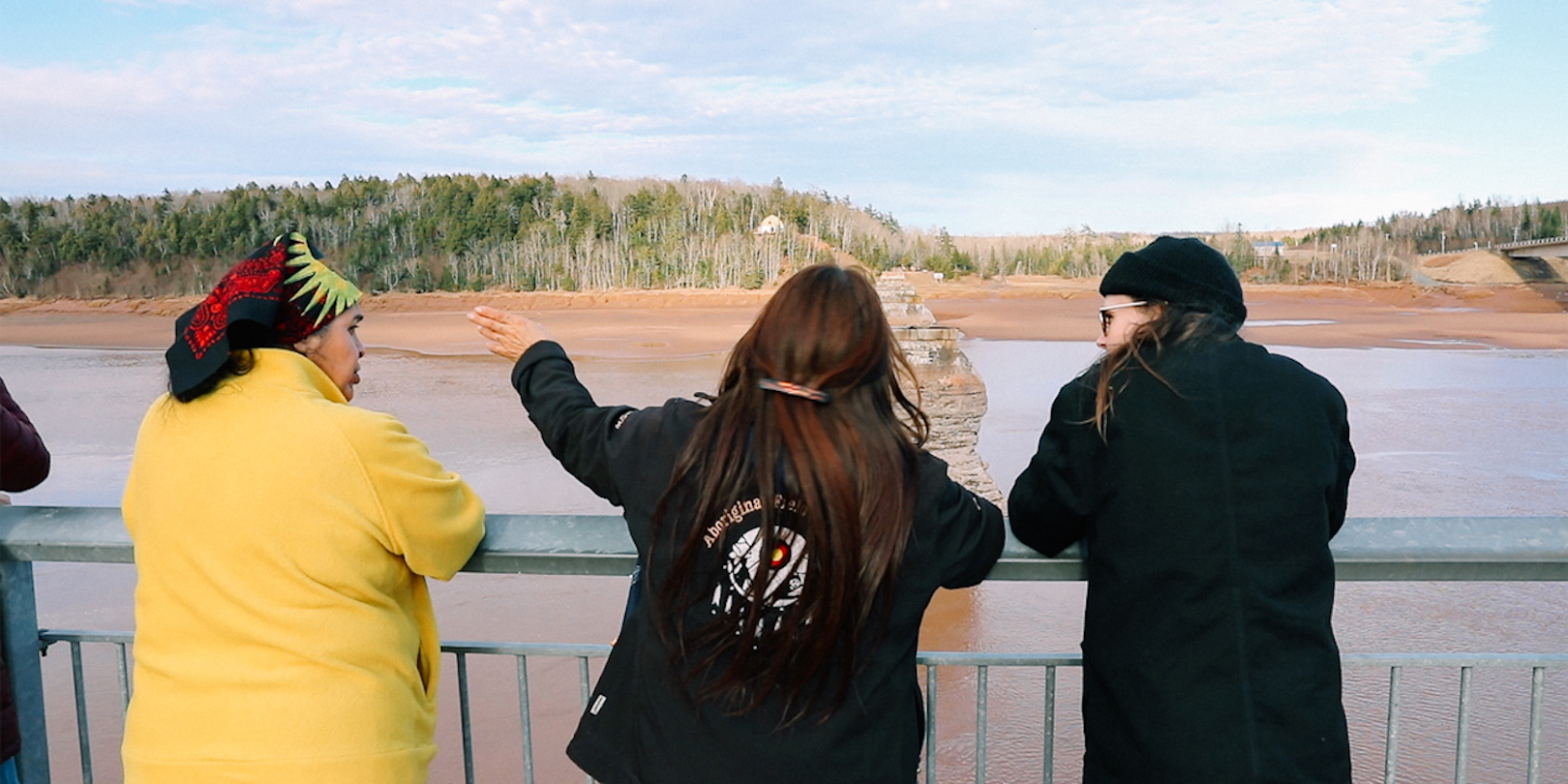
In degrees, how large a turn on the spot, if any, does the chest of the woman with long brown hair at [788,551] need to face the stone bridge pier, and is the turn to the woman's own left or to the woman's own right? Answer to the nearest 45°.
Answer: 0° — they already face it

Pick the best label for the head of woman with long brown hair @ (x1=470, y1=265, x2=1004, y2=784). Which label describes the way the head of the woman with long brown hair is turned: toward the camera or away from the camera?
away from the camera

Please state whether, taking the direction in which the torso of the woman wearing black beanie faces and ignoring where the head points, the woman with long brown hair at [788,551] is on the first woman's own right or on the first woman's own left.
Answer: on the first woman's own left

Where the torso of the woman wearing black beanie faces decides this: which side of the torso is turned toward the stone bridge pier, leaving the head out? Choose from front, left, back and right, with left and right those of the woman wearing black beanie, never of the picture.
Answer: front

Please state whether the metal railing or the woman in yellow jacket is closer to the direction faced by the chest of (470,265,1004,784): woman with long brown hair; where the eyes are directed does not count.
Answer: the metal railing

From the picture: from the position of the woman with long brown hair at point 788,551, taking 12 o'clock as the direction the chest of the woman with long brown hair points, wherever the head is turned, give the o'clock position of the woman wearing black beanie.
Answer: The woman wearing black beanie is roughly at 3 o'clock from the woman with long brown hair.

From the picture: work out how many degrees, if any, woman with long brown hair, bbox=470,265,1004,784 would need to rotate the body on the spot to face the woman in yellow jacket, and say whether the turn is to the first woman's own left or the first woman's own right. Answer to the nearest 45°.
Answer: approximately 90° to the first woman's own left

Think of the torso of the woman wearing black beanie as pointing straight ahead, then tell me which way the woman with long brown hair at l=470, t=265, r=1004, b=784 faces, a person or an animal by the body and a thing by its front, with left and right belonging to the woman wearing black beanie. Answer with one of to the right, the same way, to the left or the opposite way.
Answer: the same way

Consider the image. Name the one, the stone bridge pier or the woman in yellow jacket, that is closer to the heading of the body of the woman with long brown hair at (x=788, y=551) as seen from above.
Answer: the stone bridge pier

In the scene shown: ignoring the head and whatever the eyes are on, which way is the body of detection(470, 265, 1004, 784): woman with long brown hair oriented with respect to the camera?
away from the camera

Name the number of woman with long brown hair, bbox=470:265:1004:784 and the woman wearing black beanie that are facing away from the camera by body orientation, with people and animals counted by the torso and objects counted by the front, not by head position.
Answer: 2

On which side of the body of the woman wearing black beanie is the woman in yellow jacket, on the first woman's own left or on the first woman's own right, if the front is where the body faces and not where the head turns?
on the first woman's own left

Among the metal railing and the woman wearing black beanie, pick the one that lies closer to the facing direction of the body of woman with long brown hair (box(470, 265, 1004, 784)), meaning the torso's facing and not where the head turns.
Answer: the metal railing

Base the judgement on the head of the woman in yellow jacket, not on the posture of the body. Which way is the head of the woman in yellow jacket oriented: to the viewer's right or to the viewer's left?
to the viewer's right

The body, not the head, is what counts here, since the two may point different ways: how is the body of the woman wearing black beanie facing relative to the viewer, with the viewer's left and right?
facing away from the viewer
